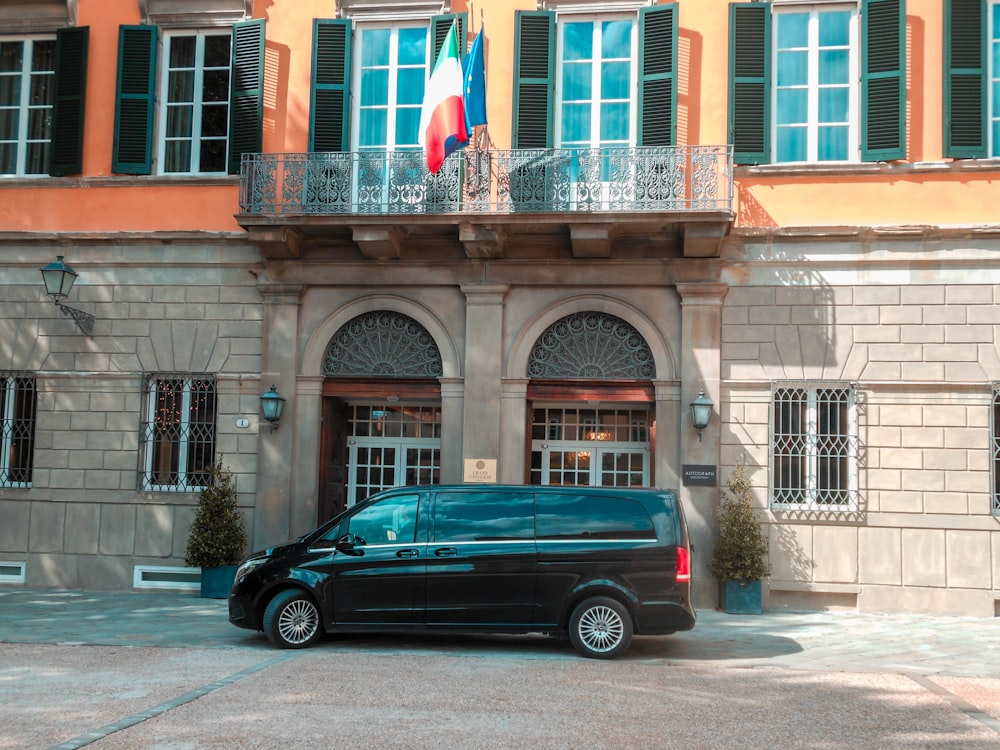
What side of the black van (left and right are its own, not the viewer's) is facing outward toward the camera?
left

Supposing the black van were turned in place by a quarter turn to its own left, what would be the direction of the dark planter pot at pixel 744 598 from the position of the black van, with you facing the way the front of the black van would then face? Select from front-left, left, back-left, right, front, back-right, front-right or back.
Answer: back-left

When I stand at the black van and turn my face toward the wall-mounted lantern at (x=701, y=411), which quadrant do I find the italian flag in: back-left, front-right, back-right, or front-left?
front-left

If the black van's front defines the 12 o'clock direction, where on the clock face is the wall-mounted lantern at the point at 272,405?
The wall-mounted lantern is roughly at 2 o'clock from the black van.

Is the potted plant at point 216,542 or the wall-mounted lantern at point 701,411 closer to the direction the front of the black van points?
the potted plant

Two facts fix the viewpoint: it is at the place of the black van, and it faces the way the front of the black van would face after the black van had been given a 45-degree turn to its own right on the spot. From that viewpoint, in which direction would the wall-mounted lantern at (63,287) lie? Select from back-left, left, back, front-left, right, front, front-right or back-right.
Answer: front

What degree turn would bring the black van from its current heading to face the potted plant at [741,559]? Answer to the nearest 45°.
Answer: approximately 135° to its right

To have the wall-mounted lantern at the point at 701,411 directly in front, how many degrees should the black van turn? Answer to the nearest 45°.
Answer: approximately 135° to its right

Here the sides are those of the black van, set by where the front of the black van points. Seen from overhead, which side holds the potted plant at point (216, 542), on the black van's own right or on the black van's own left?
on the black van's own right

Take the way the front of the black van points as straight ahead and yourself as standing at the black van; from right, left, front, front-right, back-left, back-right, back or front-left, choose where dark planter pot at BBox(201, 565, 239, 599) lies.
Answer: front-right
